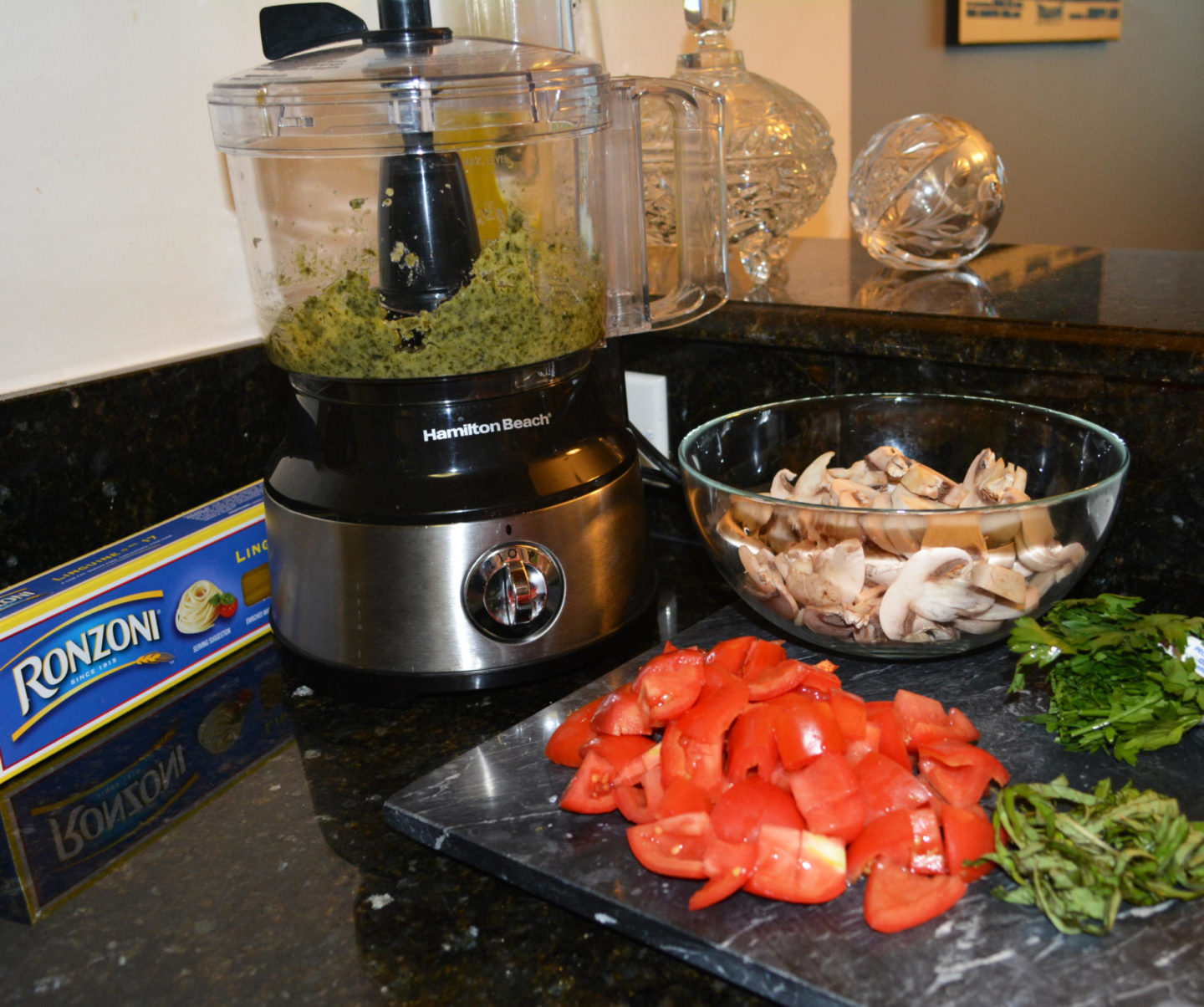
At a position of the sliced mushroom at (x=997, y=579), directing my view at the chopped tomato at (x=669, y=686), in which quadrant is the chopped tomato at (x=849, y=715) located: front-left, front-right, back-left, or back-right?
front-left

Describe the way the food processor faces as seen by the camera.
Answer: facing the viewer

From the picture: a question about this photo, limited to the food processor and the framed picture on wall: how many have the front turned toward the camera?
2

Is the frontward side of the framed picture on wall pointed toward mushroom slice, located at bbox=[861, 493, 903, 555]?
yes

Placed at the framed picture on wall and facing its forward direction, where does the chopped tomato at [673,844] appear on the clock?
The chopped tomato is roughly at 12 o'clock from the framed picture on wall.

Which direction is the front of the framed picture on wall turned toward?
toward the camera

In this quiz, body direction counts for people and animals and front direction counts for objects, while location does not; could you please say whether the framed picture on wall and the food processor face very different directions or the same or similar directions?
same or similar directions

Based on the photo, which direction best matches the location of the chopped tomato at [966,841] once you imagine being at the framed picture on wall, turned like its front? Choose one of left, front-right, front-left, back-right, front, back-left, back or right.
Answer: front

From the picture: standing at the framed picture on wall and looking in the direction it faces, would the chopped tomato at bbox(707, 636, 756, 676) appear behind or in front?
in front

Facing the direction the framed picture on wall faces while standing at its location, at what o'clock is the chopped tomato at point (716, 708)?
The chopped tomato is roughly at 12 o'clock from the framed picture on wall.

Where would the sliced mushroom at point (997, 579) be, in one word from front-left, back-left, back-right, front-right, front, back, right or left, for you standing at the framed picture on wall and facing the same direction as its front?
front
